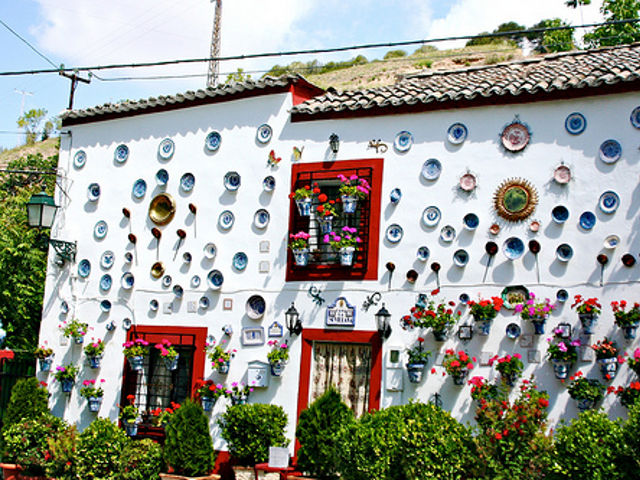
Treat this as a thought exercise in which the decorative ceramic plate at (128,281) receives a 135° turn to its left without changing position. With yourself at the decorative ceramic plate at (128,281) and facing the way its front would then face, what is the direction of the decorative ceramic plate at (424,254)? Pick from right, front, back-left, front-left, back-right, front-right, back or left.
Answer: front-right

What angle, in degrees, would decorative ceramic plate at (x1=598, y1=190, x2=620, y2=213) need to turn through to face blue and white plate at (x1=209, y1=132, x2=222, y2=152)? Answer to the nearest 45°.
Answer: approximately 90° to its right

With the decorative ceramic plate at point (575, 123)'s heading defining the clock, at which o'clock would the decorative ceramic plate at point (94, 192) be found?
the decorative ceramic plate at point (94, 192) is roughly at 3 o'clock from the decorative ceramic plate at point (575, 123).

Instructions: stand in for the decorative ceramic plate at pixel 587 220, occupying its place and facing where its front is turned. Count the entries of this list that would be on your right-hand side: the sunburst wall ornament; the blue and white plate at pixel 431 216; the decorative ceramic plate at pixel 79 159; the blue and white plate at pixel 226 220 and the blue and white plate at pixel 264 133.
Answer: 5

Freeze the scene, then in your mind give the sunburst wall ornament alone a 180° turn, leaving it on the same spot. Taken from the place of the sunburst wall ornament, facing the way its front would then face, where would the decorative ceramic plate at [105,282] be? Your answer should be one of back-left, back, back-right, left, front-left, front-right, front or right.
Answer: left
